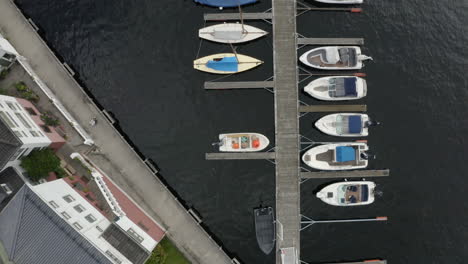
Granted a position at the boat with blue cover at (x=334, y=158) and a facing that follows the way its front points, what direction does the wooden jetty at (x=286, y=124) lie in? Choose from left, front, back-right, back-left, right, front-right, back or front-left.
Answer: front

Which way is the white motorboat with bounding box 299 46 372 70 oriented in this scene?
to the viewer's left

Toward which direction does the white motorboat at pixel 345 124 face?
to the viewer's left
